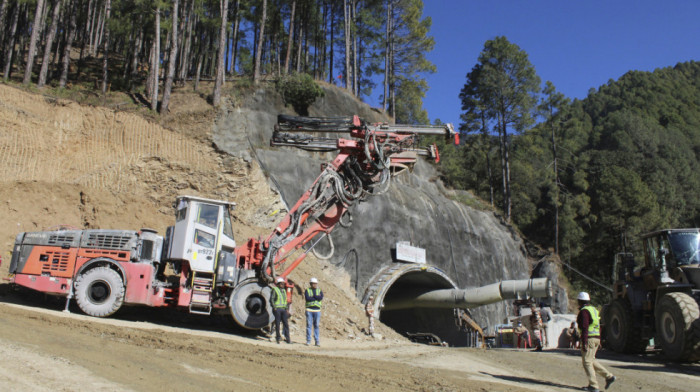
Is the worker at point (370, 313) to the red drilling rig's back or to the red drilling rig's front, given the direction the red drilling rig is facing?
to the front

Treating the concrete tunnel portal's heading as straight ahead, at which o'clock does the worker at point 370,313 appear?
The worker is roughly at 2 o'clock from the concrete tunnel portal.

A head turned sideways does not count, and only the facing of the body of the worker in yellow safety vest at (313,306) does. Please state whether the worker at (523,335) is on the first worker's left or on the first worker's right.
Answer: on the first worker's left

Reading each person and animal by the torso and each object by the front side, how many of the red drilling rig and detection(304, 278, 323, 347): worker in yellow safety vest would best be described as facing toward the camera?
1

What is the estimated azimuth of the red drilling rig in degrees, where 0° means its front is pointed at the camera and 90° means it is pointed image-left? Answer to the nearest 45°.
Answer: approximately 270°

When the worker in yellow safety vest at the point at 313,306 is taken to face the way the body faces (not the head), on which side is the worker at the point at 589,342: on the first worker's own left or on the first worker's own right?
on the first worker's own left

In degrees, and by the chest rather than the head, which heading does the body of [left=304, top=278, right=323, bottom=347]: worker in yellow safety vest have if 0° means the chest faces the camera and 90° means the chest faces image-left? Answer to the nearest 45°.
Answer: approximately 0°

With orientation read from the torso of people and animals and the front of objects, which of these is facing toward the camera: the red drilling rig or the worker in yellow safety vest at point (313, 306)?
the worker in yellow safety vest

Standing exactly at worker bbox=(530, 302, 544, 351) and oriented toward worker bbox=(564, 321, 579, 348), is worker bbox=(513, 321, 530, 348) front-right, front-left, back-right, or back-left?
back-left

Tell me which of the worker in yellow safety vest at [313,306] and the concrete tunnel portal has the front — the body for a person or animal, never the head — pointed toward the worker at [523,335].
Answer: the concrete tunnel portal

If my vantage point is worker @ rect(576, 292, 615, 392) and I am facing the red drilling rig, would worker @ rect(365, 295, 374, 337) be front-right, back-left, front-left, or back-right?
front-right

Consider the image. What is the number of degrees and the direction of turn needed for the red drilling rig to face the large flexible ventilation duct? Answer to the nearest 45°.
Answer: approximately 45° to its left
